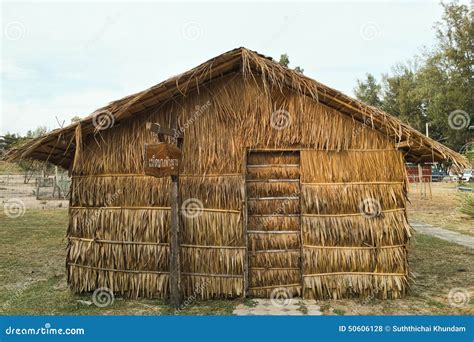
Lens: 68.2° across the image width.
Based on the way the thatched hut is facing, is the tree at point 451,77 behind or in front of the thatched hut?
behind

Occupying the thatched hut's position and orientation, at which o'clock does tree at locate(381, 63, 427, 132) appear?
The tree is roughly at 7 o'clock from the thatched hut.

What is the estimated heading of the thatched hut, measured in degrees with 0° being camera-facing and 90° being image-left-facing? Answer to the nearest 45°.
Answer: approximately 0°

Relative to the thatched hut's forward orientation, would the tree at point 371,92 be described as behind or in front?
behind
